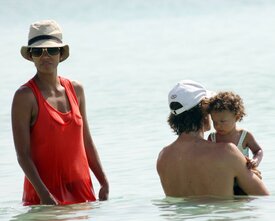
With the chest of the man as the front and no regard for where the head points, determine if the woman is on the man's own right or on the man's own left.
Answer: on the man's own left

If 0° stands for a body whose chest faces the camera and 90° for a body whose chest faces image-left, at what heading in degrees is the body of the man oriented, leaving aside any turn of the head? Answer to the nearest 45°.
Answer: approximately 180°

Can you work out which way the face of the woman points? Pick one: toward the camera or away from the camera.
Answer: toward the camera

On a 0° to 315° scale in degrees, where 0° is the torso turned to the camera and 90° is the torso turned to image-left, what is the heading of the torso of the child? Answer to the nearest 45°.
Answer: approximately 45°
